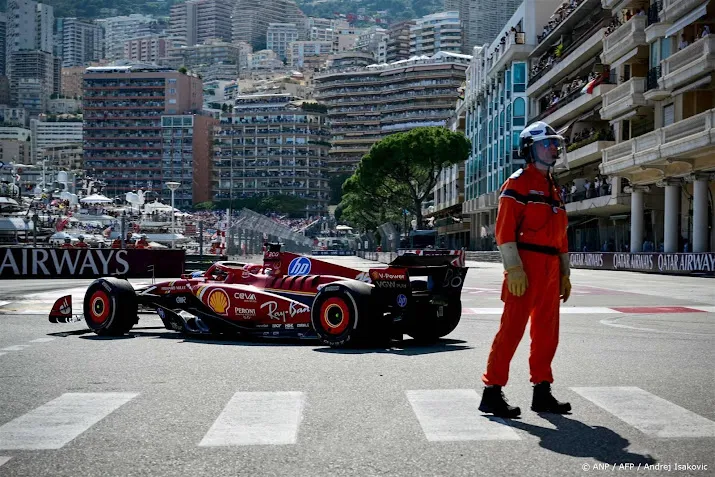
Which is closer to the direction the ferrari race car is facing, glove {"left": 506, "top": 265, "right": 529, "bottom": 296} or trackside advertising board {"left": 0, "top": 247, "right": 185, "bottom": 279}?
the trackside advertising board

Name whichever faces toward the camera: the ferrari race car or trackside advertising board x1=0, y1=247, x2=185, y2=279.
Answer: the trackside advertising board

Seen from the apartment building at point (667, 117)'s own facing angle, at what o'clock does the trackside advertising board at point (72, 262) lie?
The trackside advertising board is roughly at 12 o'clock from the apartment building.

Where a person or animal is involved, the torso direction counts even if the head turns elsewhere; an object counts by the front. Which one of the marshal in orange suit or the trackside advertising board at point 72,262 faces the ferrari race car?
the trackside advertising board

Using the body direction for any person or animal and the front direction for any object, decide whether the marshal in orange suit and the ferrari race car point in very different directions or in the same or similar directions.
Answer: very different directions

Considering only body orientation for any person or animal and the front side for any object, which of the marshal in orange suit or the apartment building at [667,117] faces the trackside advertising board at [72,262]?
the apartment building

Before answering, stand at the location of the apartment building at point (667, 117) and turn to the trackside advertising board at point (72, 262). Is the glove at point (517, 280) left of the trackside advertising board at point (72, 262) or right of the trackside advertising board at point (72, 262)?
left

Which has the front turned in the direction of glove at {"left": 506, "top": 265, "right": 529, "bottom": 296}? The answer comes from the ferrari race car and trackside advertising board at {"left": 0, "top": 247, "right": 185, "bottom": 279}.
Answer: the trackside advertising board

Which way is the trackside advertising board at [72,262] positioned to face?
toward the camera

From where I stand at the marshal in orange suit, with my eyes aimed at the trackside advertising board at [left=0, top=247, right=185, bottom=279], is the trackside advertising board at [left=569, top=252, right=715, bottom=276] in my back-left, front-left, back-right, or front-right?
front-right

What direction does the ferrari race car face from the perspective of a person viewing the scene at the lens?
facing away from the viewer and to the left of the viewer

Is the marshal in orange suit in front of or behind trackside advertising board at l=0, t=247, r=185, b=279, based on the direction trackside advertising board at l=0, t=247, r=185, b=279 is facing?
in front

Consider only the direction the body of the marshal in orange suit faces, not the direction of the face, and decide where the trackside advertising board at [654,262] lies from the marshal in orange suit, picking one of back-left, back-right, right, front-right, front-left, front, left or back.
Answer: back-left

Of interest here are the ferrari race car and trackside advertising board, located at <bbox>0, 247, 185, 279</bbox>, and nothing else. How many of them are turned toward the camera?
1

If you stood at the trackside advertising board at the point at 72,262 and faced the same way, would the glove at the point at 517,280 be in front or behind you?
in front

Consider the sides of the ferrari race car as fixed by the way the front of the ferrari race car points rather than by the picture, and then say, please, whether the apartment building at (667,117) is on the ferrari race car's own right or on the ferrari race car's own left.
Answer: on the ferrari race car's own right

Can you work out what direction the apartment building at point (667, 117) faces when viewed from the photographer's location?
facing the viewer and to the left of the viewer

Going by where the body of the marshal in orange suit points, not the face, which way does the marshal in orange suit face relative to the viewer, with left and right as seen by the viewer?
facing the viewer and to the right of the viewer

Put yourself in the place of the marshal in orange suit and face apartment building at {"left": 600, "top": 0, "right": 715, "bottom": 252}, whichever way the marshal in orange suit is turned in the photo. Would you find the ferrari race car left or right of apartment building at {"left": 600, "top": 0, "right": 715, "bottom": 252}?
left

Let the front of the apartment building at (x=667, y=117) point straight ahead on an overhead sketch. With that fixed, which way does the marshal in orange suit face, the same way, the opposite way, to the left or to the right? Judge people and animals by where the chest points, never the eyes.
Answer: to the left
